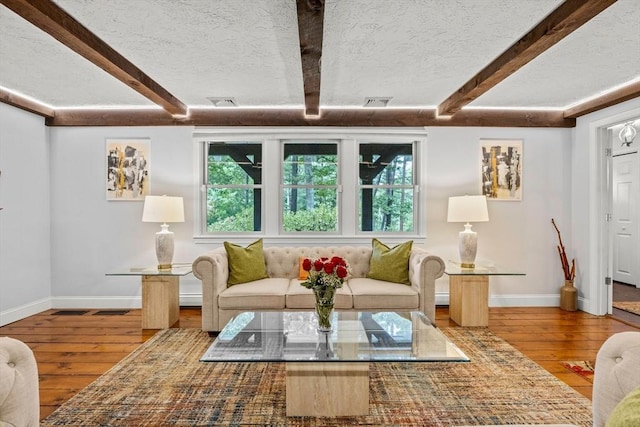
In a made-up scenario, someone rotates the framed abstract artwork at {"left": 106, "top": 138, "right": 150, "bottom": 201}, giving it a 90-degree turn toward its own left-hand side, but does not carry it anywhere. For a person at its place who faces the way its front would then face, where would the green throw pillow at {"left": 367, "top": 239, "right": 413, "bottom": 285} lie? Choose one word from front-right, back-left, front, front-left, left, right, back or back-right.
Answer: front-right

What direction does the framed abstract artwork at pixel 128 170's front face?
toward the camera

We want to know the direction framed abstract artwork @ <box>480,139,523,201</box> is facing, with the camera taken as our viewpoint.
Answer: facing the viewer

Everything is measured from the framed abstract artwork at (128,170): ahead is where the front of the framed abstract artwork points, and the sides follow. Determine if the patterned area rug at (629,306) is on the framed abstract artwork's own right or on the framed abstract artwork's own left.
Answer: on the framed abstract artwork's own left

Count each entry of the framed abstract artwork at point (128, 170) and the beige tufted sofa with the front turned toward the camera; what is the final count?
2

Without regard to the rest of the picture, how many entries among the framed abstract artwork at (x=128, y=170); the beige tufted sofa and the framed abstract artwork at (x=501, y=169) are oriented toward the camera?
3

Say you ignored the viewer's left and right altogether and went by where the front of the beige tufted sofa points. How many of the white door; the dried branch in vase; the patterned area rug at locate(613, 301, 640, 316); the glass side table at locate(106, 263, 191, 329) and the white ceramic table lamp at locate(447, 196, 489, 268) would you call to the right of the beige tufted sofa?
1

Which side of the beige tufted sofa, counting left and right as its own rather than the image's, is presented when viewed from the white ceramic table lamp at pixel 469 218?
left

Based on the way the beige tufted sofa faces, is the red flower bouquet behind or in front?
in front

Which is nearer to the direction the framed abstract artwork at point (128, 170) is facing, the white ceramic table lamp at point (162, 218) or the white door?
the white ceramic table lamp

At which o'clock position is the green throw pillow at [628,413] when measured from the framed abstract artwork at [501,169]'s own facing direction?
The green throw pillow is roughly at 12 o'clock from the framed abstract artwork.

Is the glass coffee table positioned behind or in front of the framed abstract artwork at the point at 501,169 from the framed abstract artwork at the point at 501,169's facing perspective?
in front

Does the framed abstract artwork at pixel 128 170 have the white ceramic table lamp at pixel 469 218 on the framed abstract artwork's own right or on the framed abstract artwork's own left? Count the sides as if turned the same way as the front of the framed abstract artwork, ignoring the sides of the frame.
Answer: on the framed abstract artwork's own left

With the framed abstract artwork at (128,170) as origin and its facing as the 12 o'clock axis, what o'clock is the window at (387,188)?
The window is roughly at 10 o'clock from the framed abstract artwork.

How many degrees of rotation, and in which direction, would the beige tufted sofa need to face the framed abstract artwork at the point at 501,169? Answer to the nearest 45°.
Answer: approximately 135° to its left
